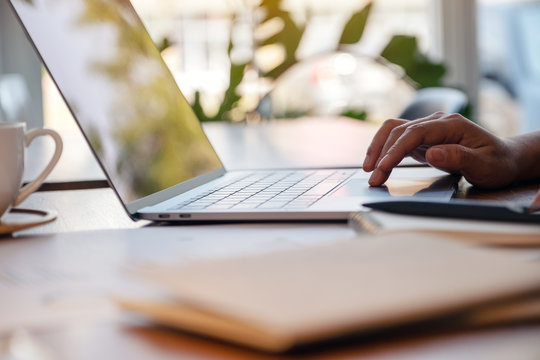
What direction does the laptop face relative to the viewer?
to the viewer's right

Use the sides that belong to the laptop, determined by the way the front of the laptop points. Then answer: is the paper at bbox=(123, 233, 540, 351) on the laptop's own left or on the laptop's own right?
on the laptop's own right

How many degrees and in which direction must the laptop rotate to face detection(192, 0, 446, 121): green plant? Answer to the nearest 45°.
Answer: approximately 90° to its left
